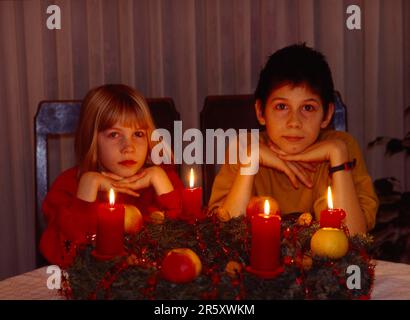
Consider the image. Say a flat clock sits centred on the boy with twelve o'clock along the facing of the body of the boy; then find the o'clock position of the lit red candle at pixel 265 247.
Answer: The lit red candle is roughly at 12 o'clock from the boy.

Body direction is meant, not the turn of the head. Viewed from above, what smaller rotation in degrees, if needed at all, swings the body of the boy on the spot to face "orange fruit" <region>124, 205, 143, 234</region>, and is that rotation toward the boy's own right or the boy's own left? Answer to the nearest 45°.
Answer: approximately 45° to the boy's own right

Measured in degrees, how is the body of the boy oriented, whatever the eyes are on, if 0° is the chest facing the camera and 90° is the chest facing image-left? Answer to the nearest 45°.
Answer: approximately 0°

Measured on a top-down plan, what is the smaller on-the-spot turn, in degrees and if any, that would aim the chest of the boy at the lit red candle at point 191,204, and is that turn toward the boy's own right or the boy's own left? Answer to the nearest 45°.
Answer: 0° — they already face it

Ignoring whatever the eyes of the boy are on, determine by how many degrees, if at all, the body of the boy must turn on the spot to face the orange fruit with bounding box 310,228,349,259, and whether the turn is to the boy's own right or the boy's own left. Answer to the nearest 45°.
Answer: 0° — they already face it
